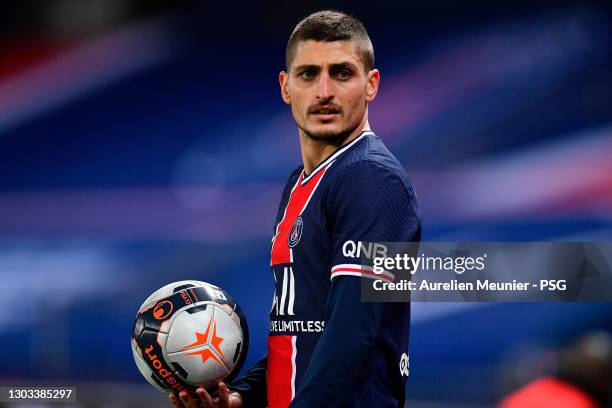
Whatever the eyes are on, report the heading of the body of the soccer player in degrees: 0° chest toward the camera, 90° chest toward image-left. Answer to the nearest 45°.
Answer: approximately 45°
